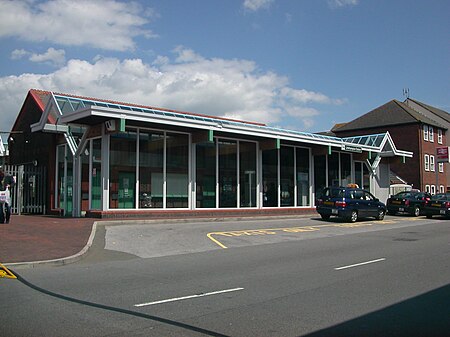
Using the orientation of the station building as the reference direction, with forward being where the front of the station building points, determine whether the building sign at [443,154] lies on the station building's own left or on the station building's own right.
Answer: on the station building's own left

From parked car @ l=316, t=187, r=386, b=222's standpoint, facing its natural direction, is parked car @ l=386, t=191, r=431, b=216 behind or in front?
in front

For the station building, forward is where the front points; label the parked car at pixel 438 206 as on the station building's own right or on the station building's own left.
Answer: on the station building's own left

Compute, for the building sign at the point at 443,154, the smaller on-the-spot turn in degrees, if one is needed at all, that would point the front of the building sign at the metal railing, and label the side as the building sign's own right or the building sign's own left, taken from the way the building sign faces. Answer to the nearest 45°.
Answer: approximately 45° to the building sign's own right

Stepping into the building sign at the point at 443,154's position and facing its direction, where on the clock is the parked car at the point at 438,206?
The parked car is roughly at 12 o'clock from the building sign.

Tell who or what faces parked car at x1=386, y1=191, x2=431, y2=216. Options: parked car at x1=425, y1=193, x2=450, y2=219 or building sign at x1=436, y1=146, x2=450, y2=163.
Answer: the building sign

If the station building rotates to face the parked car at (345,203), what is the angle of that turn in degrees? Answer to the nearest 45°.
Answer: approximately 45° to its left

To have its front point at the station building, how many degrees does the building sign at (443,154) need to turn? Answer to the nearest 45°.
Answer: approximately 45° to its right
